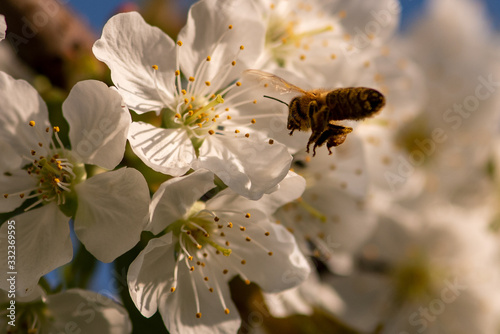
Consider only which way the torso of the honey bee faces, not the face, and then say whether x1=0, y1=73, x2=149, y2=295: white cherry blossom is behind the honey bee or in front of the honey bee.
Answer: in front

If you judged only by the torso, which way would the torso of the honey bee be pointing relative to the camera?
to the viewer's left
